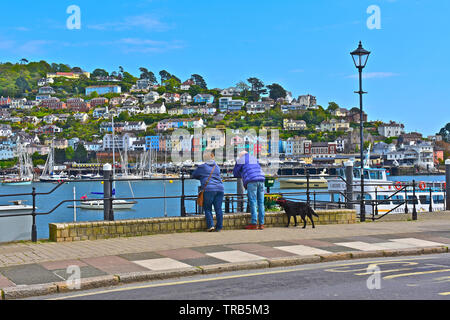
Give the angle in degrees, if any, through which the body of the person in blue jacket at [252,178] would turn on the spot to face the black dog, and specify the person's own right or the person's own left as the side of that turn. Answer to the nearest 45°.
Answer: approximately 90° to the person's own right

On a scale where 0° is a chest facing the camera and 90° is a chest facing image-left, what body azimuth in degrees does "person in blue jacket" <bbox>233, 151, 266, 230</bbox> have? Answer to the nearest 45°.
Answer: approximately 135°

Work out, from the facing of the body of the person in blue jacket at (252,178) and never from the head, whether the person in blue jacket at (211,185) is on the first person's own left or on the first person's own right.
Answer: on the first person's own left

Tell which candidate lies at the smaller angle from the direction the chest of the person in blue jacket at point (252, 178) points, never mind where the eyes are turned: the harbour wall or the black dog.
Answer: the harbour wall
